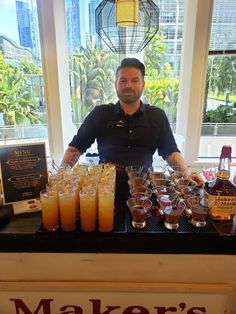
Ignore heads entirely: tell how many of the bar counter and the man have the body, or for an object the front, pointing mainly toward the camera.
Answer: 2

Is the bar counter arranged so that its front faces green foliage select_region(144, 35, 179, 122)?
no

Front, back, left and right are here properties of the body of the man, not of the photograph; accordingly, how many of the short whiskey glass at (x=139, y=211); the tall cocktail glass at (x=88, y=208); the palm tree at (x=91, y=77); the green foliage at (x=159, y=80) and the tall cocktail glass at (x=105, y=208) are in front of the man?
3

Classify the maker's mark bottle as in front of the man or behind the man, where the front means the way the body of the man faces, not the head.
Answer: in front

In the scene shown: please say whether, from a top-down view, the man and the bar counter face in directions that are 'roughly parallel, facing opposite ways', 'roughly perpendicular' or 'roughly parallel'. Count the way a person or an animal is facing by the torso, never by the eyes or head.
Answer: roughly parallel

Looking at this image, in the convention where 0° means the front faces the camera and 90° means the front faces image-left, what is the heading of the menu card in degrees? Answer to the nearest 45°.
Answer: approximately 0°

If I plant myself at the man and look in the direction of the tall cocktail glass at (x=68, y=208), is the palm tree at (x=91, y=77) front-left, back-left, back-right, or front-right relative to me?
back-right

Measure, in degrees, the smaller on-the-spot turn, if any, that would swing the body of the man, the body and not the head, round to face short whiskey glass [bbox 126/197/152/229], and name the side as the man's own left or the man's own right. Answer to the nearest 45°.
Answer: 0° — they already face it

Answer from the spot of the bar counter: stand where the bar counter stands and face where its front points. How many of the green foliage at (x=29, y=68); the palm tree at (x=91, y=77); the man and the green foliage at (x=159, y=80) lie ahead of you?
0

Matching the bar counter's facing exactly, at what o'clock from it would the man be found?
The man is roughly at 6 o'clock from the bar counter.

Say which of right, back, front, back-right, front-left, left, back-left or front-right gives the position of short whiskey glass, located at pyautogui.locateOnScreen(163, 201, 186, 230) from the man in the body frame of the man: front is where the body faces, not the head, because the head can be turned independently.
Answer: front

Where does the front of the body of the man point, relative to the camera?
toward the camera

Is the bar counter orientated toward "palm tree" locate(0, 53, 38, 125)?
no

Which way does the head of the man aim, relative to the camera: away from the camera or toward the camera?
toward the camera

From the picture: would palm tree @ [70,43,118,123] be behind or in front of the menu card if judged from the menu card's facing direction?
behind

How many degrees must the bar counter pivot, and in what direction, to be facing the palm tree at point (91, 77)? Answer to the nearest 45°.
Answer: approximately 180°

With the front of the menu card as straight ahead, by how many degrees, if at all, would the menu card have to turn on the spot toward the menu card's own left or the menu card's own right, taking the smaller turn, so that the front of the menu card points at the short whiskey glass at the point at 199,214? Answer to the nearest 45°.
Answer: approximately 45° to the menu card's own left

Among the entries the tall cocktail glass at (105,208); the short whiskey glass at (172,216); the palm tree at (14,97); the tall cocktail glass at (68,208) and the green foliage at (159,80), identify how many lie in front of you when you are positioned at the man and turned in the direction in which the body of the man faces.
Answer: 3
